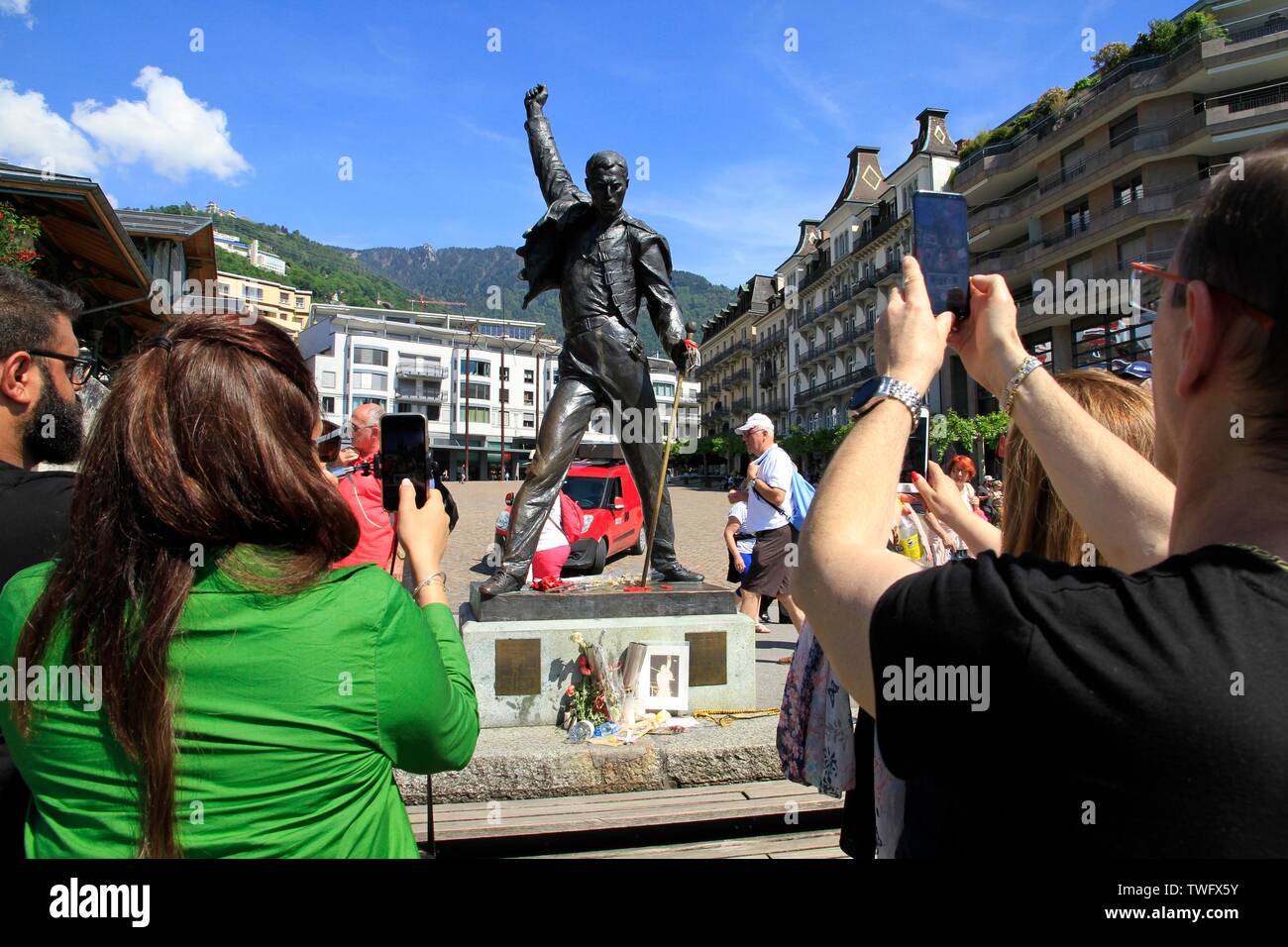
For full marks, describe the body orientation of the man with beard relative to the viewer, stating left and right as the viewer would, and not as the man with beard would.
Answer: facing away from the viewer and to the right of the viewer

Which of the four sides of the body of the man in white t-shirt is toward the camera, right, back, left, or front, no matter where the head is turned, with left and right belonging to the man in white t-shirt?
left

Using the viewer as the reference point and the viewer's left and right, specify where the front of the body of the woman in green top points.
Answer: facing away from the viewer

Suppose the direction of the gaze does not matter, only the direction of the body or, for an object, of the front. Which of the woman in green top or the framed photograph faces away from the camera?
the woman in green top

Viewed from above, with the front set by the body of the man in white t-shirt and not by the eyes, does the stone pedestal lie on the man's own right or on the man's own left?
on the man's own left
